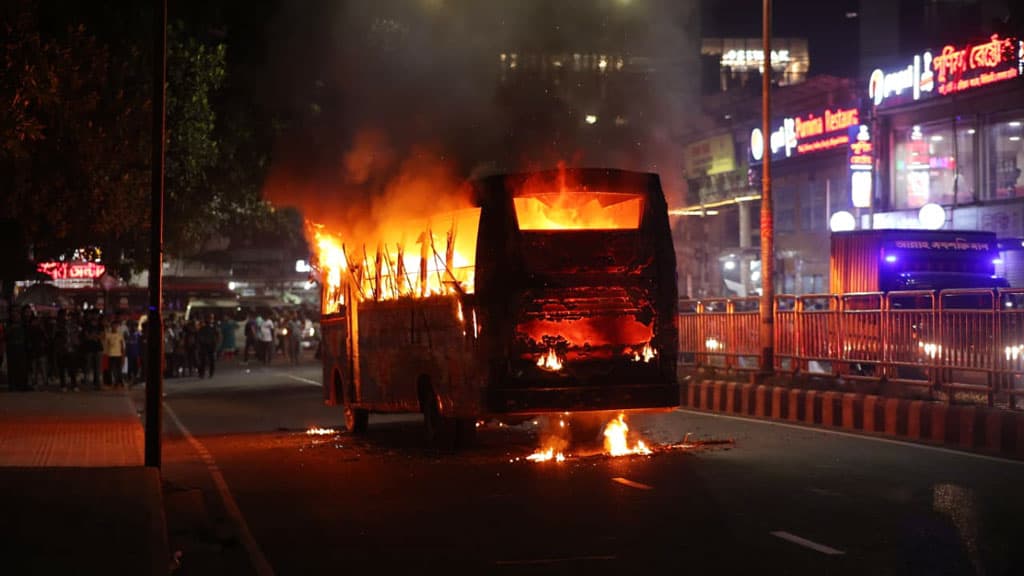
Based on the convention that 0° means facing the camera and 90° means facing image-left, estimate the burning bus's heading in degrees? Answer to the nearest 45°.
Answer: approximately 135°

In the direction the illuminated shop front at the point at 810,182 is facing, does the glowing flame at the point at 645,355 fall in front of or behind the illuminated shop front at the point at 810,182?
in front

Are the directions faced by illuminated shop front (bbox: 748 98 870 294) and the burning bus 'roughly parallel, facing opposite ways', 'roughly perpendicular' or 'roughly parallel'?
roughly perpendicular

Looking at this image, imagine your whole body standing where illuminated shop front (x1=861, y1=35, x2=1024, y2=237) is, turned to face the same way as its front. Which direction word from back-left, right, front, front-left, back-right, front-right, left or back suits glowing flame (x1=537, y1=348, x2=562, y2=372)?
front-left

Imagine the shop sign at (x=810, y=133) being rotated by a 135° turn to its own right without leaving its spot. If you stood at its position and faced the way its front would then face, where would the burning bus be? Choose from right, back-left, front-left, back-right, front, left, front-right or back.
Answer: back

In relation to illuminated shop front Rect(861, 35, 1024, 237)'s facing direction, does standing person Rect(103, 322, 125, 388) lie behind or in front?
in front

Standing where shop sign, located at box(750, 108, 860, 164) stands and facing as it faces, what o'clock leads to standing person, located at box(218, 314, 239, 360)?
The standing person is roughly at 1 o'clock from the shop sign.

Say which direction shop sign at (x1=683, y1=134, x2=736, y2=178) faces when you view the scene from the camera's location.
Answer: facing the viewer and to the left of the viewer

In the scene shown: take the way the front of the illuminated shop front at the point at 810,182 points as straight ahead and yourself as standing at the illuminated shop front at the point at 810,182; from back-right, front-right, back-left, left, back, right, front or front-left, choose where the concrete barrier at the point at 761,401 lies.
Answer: front-left

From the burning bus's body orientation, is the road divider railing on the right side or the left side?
on its right
